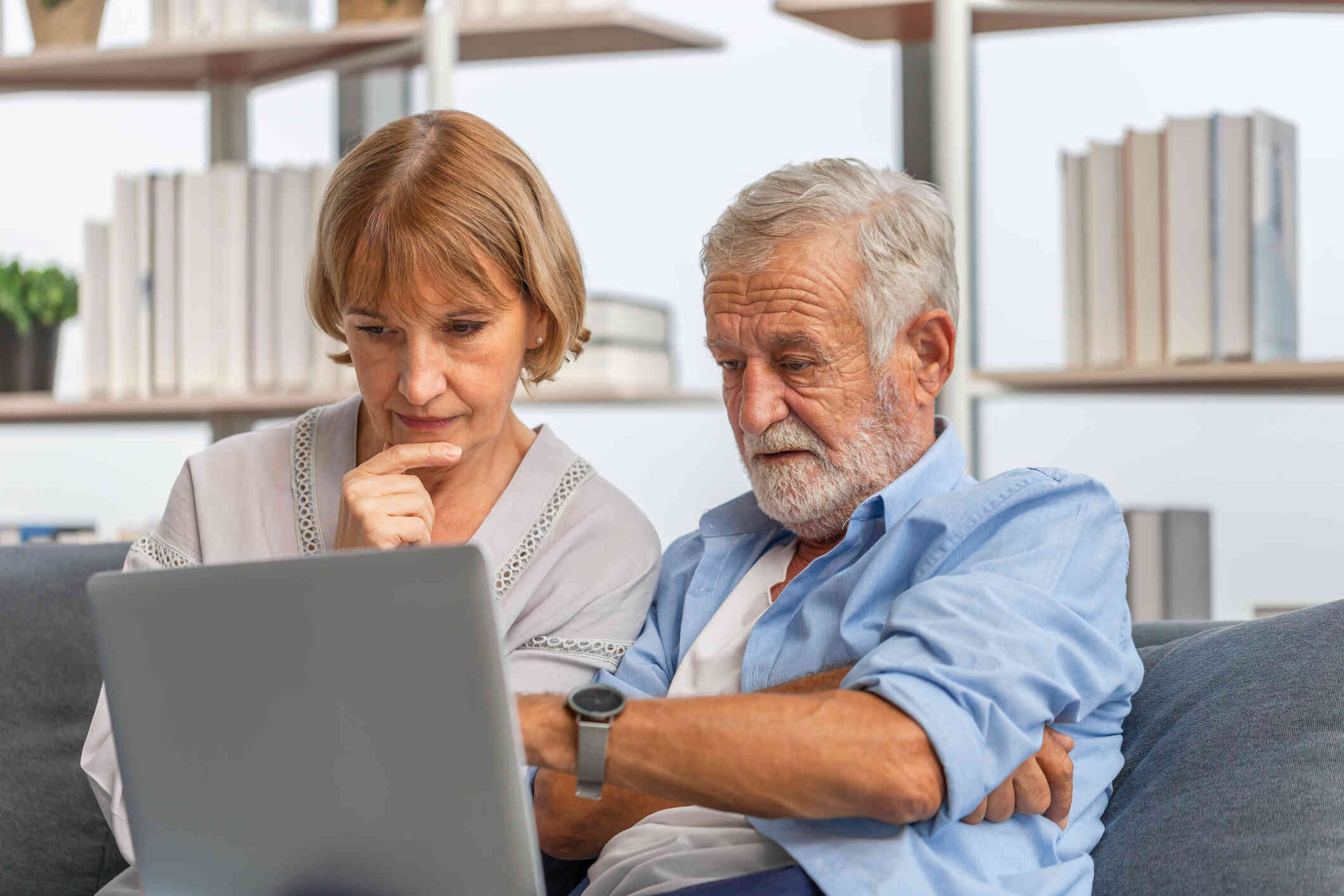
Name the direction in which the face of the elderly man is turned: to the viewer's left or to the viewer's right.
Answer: to the viewer's left

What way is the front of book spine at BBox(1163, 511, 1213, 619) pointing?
toward the camera

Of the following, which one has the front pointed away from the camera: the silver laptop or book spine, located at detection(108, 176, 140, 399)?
the silver laptop

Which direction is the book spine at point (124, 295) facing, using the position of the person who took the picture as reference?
facing the viewer

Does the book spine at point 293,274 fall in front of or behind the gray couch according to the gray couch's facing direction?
behind

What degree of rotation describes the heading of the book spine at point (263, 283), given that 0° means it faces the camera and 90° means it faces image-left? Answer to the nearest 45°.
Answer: approximately 0°

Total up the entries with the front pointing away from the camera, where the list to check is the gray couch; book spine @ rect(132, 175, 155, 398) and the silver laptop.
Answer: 1

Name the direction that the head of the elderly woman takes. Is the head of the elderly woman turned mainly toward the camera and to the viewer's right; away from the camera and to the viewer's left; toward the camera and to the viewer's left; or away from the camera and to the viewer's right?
toward the camera and to the viewer's left

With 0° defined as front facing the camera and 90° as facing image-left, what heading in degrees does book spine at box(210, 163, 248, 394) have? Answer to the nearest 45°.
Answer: approximately 0°

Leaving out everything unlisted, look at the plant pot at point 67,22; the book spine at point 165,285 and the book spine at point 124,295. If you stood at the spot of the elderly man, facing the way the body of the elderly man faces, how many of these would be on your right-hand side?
3

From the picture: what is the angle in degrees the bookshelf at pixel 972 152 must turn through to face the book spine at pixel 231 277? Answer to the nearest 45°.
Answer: approximately 90° to its right

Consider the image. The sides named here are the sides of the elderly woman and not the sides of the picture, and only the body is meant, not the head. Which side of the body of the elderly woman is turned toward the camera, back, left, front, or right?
front

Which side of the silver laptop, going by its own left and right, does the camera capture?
back

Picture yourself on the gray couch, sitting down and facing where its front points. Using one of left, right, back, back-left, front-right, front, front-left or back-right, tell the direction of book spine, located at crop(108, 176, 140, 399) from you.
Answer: back-right

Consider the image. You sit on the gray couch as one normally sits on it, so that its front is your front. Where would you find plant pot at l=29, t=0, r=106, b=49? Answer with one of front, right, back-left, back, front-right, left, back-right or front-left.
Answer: back-right
